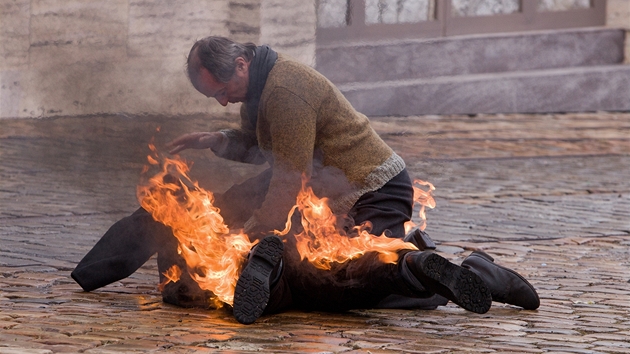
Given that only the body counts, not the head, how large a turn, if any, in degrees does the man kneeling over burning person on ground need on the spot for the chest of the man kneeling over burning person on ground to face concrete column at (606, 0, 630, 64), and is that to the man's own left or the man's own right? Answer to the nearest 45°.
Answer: approximately 135° to the man's own right

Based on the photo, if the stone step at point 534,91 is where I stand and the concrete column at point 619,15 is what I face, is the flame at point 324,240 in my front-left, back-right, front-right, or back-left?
back-right

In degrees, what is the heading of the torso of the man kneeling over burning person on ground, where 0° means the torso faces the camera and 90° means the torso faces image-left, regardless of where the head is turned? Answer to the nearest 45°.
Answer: approximately 90°

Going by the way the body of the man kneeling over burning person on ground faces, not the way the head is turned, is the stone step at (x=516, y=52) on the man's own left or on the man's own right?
on the man's own right

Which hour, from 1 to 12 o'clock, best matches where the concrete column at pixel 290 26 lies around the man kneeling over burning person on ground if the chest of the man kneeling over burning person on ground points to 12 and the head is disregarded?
The concrete column is roughly at 3 o'clock from the man kneeling over burning person on ground.

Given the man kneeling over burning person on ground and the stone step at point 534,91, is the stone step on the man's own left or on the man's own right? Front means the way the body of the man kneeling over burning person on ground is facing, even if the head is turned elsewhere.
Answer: on the man's own right
